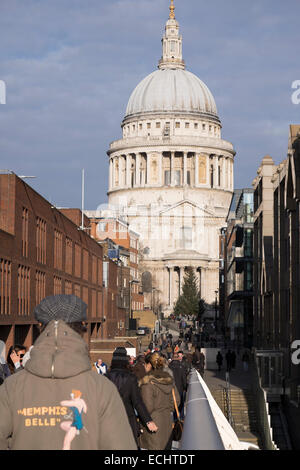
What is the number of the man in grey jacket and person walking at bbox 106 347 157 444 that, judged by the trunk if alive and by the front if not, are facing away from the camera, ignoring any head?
2

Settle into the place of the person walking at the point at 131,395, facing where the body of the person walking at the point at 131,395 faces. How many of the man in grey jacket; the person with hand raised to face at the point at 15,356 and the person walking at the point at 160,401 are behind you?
1

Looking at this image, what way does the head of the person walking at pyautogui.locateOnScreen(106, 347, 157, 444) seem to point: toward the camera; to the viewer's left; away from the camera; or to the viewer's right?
away from the camera

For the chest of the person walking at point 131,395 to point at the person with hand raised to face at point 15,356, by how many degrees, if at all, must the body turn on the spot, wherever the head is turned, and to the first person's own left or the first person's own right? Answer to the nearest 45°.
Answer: approximately 45° to the first person's own left

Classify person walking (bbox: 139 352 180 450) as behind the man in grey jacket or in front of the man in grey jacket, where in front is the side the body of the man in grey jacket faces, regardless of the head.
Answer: in front

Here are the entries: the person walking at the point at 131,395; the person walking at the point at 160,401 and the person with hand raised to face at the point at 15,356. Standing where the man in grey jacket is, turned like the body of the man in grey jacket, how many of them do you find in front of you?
3

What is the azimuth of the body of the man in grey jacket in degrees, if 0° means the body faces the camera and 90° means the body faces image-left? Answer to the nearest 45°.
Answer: approximately 180°

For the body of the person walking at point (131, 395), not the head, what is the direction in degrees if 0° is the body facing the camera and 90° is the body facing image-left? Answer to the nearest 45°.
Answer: approximately 180°

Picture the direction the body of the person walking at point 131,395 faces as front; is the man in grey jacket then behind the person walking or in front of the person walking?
behind

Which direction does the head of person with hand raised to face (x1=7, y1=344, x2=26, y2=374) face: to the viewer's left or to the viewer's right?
to the viewer's right

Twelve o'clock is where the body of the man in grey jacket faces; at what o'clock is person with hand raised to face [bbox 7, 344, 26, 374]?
The person with hand raised to face is roughly at 12 o'clock from the man in grey jacket.

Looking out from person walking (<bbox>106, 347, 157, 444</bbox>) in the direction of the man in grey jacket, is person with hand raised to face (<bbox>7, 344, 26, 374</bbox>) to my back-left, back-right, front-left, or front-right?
back-right
